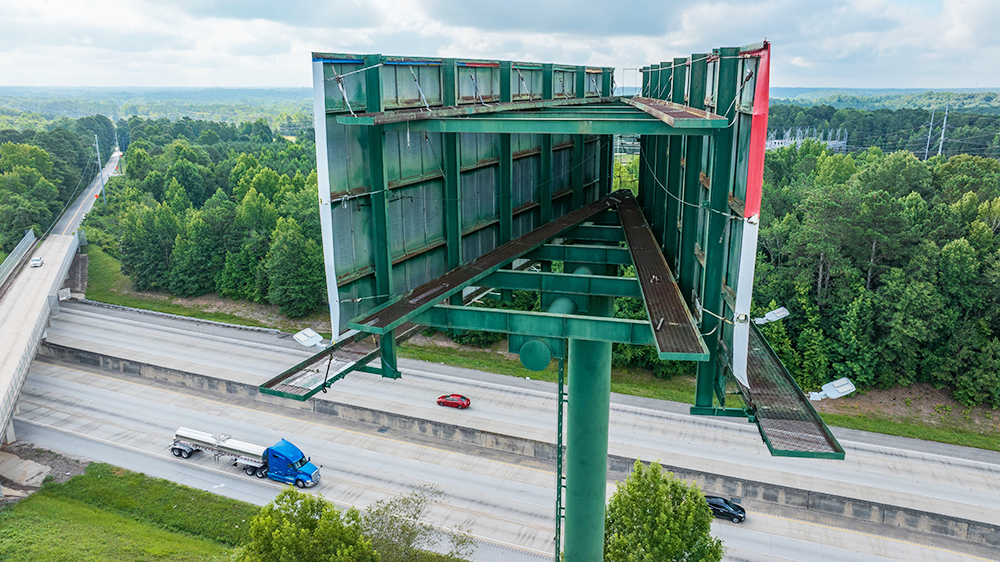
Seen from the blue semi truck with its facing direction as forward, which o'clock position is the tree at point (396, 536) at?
The tree is roughly at 1 o'clock from the blue semi truck.

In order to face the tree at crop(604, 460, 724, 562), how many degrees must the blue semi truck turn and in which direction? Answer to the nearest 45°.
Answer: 0° — it already faces it

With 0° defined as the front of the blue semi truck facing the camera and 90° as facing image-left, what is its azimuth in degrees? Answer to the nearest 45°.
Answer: approximately 315°
